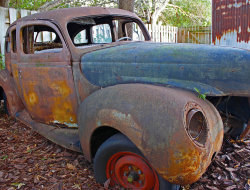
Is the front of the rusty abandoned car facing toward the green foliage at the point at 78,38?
no

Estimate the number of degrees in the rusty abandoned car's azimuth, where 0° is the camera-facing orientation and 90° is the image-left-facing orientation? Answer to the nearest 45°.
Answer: approximately 315°
